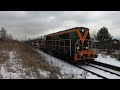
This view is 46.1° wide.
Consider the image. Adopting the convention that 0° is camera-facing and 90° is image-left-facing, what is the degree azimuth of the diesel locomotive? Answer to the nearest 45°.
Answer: approximately 315°
